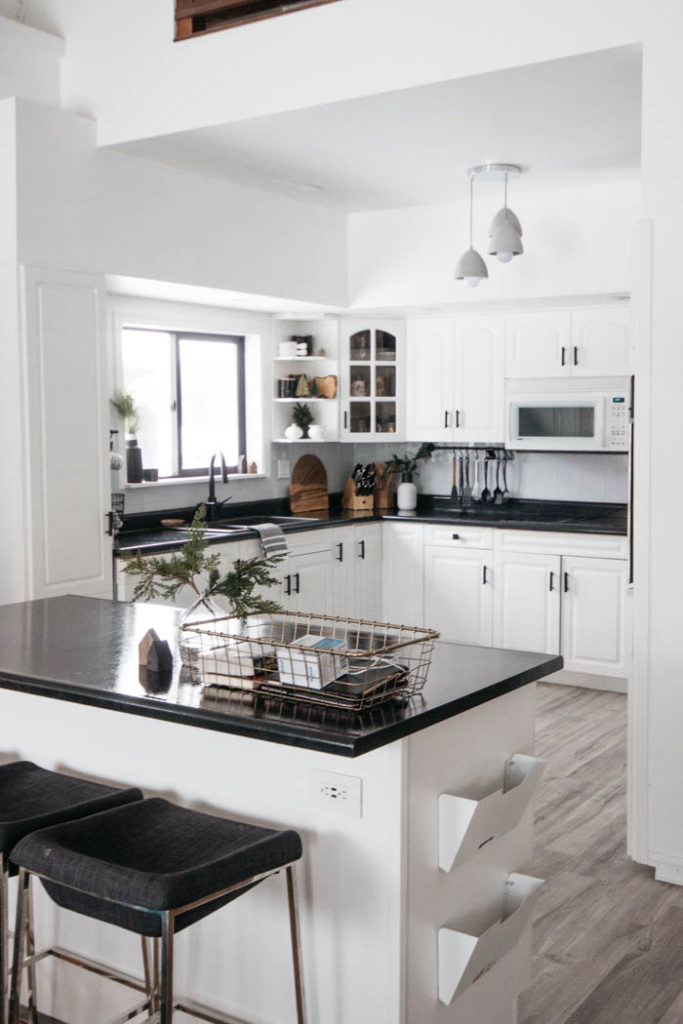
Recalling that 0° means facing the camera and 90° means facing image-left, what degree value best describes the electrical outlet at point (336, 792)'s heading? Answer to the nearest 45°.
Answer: approximately 45°

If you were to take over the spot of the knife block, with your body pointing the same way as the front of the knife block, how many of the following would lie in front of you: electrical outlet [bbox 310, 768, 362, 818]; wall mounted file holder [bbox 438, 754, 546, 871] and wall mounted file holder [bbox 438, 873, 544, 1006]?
3

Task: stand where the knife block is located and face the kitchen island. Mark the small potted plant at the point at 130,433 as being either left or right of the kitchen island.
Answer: right

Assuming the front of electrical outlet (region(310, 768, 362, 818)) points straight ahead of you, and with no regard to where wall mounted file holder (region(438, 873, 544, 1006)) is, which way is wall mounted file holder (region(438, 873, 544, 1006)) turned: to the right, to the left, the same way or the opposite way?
to the left

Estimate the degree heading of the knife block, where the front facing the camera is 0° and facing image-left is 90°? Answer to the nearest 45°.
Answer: approximately 0°

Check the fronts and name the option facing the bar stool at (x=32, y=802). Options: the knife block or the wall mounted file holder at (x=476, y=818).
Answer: the knife block

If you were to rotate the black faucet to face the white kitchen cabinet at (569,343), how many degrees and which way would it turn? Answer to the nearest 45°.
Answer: approximately 45° to its left

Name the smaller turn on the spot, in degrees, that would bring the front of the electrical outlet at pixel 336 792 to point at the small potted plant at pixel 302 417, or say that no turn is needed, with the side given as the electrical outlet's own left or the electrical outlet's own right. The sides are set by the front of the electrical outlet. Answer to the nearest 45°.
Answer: approximately 135° to the electrical outlet's own right

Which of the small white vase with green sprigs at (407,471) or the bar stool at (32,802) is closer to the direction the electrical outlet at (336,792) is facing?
the bar stool
